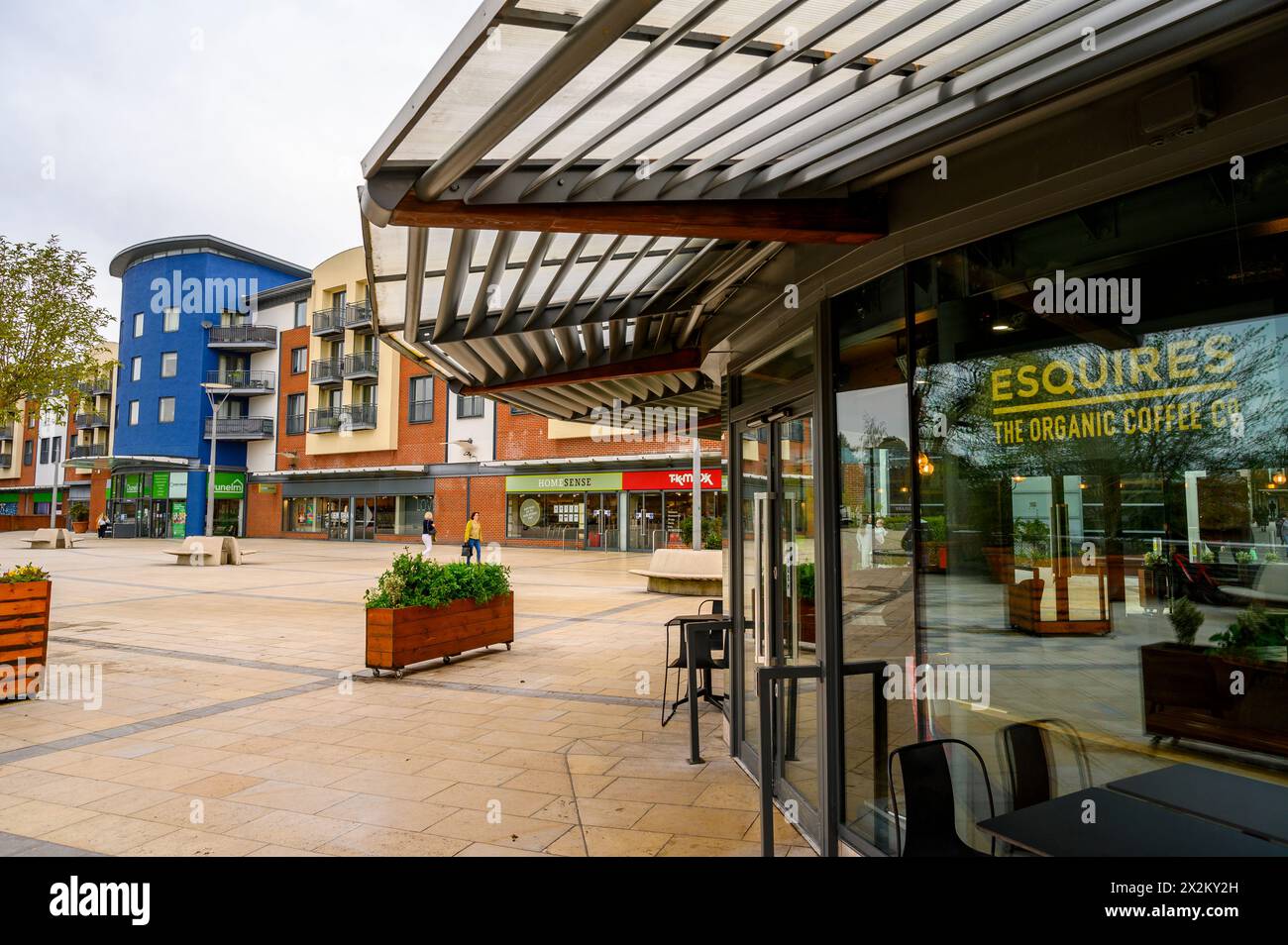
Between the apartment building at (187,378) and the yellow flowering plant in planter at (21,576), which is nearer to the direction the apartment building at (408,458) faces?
the yellow flowering plant in planter

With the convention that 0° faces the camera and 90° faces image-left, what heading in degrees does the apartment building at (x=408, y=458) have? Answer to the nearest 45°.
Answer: approximately 45°

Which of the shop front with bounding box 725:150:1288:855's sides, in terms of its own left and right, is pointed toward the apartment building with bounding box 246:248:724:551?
right

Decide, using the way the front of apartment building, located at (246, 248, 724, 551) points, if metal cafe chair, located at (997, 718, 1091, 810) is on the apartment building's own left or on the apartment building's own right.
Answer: on the apartment building's own left

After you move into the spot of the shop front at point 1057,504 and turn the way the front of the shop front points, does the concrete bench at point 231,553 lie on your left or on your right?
on your right

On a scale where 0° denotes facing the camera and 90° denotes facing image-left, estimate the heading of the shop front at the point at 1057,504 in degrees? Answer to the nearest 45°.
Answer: approximately 45°

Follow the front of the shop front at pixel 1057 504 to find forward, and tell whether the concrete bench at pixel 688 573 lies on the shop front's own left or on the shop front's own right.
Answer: on the shop front's own right
